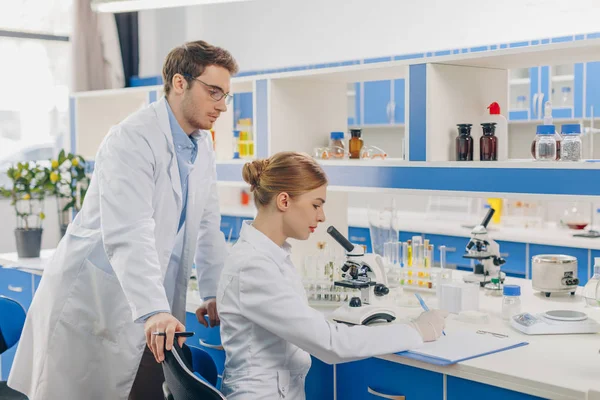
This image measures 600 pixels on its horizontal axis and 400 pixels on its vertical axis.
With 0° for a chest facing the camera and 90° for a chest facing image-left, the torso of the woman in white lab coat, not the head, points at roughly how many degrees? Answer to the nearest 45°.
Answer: approximately 270°

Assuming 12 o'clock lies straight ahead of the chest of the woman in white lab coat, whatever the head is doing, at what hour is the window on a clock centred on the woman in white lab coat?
The window is roughly at 8 o'clock from the woman in white lab coat.

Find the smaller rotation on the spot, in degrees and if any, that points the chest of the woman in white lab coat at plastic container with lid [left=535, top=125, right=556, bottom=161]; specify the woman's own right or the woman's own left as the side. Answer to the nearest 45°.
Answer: approximately 45° to the woman's own left

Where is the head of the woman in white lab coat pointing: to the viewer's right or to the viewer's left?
to the viewer's right

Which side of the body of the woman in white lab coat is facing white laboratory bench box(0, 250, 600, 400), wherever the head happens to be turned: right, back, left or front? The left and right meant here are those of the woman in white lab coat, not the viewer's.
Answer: front

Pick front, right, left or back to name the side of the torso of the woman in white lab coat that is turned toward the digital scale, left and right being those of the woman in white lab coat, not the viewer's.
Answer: front

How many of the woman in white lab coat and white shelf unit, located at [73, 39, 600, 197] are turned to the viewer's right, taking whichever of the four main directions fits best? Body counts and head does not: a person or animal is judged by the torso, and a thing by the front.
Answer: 1

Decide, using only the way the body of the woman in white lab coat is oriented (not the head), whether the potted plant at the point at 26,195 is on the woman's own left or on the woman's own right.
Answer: on the woman's own left

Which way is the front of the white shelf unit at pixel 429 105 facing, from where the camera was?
facing the viewer and to the left of the viewer

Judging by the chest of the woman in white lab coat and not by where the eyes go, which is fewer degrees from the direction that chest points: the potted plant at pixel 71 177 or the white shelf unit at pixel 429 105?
the white shelf unit

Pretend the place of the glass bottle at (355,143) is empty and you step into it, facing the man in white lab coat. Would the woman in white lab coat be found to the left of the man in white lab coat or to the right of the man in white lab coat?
left

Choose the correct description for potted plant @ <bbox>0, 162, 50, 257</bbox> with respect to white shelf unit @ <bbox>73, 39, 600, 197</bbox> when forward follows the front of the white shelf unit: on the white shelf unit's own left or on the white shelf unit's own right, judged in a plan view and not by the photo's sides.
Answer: on the white shelf unit's own right

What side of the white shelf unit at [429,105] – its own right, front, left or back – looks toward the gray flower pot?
right
